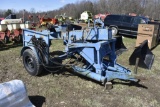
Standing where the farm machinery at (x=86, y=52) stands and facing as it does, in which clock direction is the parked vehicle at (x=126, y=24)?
The parked vehicle is roughly at 8 o'clock from the farm machinery.

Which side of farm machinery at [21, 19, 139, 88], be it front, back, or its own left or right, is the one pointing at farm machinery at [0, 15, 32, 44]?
back

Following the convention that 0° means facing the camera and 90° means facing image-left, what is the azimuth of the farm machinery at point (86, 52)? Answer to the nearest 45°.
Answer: approximately 315°

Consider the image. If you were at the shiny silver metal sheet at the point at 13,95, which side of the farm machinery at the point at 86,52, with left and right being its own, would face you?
right
